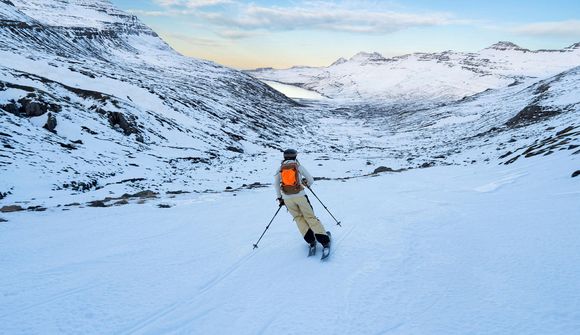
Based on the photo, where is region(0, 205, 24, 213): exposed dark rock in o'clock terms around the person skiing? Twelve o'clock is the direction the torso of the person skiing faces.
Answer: The exposed dark rock is roughly at 10 o'clock from the person skiing.

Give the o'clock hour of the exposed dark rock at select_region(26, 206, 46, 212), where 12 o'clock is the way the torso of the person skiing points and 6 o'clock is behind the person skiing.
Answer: The exposed dark rock is roughly at 10 o'clock from the person skiing.

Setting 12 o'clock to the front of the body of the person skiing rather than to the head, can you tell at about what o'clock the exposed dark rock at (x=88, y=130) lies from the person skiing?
The exposed dark rock is roughly at 11 o'clock from the person skiing.

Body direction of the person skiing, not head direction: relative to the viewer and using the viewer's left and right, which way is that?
facing away from the viewer

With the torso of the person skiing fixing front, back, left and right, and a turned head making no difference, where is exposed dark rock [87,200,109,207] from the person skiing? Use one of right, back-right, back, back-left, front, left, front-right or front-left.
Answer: front-left
